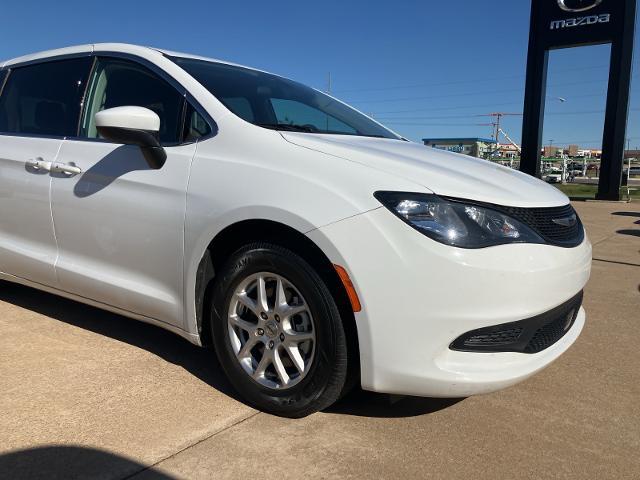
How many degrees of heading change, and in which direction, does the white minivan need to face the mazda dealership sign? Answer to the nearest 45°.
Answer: approximately 90° to its left

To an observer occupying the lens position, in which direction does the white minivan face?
facing the viewer and to the right of the viewer
